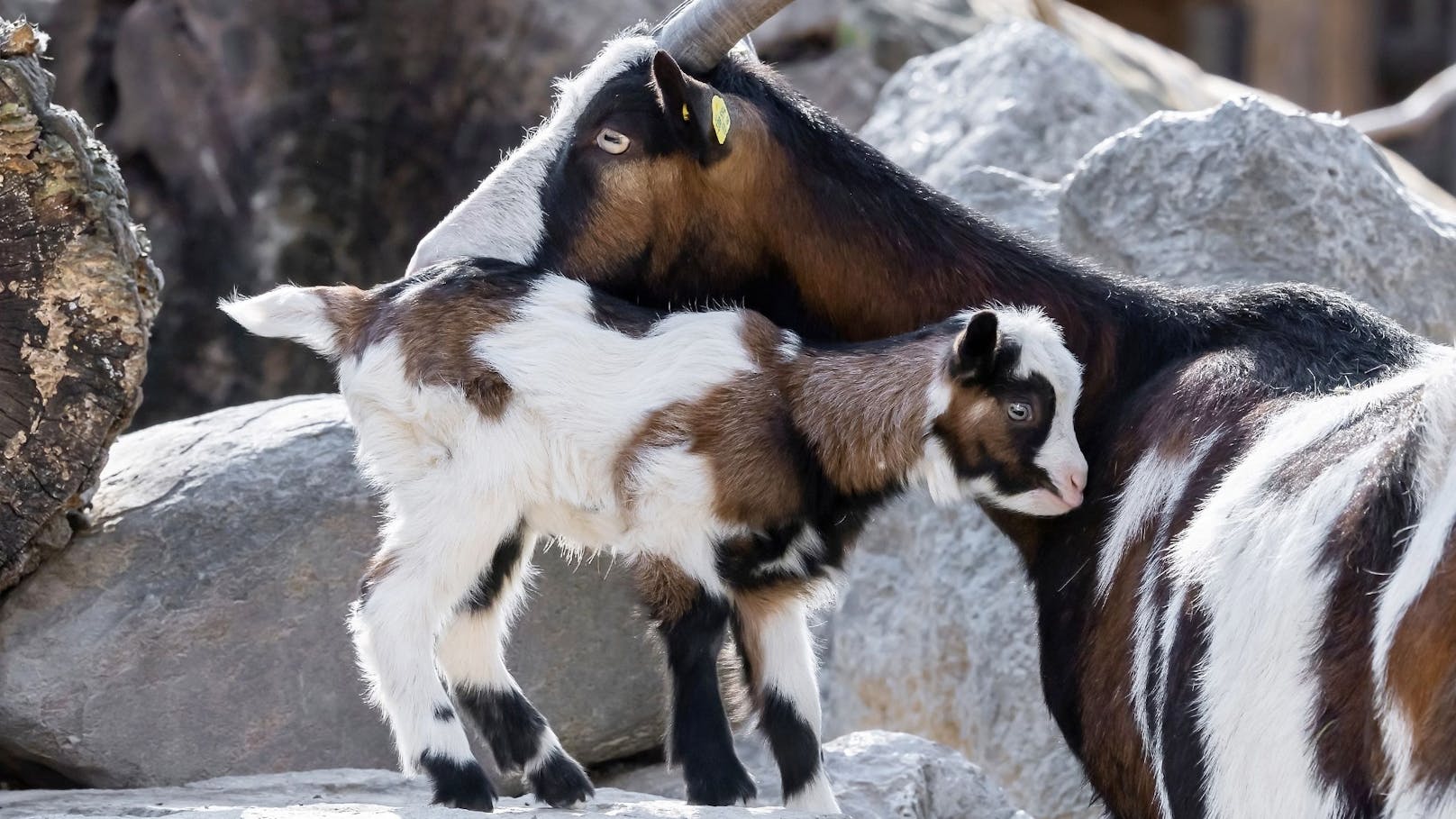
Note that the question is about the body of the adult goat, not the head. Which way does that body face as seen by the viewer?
to the viewer's left

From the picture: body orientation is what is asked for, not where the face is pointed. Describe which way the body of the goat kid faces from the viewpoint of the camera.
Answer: to the viewer's right

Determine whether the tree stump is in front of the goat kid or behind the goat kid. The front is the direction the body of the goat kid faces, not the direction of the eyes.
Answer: behind

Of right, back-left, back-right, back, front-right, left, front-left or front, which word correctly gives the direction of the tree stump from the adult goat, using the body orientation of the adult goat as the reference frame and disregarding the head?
front

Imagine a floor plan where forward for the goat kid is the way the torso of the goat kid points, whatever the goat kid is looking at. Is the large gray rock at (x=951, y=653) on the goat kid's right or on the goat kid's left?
on the goat kid's left

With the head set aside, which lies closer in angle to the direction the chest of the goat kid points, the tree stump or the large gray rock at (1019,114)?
the large gray rock

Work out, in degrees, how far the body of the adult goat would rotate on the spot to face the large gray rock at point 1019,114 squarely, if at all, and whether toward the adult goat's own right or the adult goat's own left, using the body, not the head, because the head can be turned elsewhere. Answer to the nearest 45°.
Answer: approximately 90° to the adult goat's own right

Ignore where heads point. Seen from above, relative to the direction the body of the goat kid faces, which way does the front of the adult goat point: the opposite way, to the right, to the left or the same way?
the opposite way

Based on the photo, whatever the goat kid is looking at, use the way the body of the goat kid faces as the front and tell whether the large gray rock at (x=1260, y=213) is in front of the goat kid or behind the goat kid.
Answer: in front
